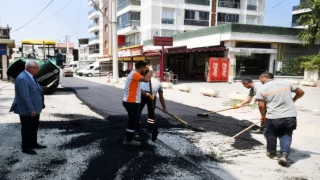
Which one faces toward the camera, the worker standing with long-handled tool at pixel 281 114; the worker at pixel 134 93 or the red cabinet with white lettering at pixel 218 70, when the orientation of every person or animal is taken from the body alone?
the red cabinet with white lettering

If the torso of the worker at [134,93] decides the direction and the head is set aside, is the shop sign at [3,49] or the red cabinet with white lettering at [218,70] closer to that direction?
the red cabinet with white lettering

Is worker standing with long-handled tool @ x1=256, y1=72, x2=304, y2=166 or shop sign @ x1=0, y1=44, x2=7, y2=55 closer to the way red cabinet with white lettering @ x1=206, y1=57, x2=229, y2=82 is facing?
the worker standing with long-handled tool

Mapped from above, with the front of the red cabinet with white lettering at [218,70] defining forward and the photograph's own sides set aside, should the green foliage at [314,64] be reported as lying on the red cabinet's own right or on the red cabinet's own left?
on the red cabinet's own left

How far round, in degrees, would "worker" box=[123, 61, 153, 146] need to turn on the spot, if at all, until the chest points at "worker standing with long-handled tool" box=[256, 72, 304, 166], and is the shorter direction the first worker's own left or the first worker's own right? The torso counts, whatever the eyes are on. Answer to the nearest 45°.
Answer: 0° — they already face them

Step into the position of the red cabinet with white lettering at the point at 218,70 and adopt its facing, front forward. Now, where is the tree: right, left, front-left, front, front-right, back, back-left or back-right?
left

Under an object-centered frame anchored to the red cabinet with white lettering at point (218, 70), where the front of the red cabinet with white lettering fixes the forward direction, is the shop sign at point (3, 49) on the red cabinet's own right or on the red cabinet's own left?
on the red cabinet's own right

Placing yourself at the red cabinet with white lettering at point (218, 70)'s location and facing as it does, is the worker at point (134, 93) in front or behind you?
in front

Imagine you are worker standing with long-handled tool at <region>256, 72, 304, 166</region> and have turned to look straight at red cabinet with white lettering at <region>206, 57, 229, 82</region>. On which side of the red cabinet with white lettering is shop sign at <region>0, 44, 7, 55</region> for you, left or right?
left

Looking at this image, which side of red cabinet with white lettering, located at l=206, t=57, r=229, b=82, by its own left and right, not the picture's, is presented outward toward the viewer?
front

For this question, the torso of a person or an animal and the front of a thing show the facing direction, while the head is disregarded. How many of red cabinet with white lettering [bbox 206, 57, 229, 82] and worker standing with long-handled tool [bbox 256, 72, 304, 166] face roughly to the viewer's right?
0

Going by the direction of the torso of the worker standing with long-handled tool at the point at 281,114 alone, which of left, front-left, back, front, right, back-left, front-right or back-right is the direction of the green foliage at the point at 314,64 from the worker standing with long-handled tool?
front-right

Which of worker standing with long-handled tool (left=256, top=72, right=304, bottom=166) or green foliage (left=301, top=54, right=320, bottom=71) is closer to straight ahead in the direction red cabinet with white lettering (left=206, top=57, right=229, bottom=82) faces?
the worker standing with long-handled tool

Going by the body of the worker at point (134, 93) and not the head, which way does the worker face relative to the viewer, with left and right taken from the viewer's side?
facing to the right of the viewer

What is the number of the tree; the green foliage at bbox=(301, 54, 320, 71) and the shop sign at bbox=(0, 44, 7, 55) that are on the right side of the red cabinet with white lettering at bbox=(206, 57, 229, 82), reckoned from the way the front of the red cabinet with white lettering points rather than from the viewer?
1

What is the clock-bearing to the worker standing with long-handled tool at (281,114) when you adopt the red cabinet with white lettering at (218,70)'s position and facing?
The worker standing with long-handled tool is roughly at 12 o'clock from the red cabinet with white lettering.
